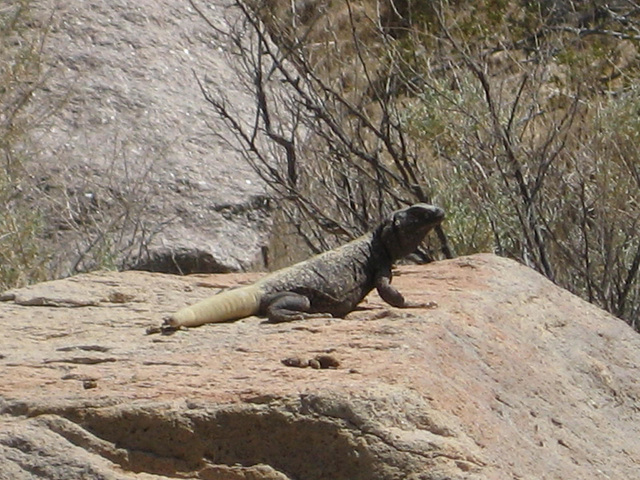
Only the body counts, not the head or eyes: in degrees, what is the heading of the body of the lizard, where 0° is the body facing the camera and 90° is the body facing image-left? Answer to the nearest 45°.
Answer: approximately 270°

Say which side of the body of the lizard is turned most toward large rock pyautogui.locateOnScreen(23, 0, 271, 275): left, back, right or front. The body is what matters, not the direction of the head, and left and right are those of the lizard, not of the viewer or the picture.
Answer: left
